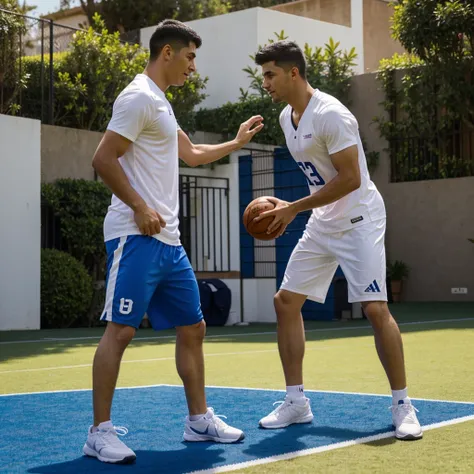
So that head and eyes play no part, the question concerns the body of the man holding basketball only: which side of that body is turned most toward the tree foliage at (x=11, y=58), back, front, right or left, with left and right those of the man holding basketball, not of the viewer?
right

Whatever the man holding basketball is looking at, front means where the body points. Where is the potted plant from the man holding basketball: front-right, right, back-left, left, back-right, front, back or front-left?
back-right

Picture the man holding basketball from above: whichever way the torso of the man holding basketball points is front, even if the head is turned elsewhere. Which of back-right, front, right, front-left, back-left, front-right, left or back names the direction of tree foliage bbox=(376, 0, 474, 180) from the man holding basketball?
back-right

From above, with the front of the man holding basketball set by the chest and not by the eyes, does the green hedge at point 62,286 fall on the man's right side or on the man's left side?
on the man's right side

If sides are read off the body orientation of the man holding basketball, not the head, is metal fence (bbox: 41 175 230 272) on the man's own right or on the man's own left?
on the man's own right

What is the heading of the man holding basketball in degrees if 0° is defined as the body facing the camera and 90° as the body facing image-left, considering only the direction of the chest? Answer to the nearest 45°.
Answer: approximately 45°
